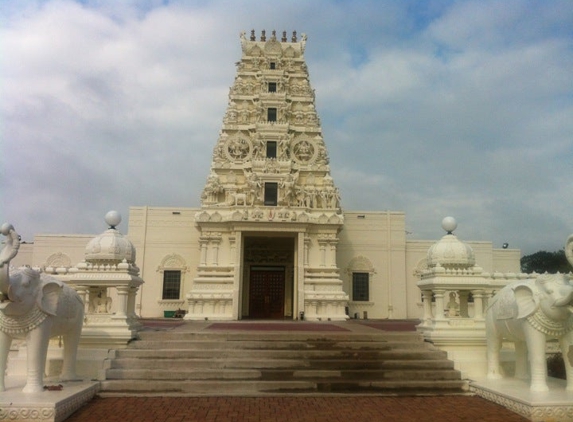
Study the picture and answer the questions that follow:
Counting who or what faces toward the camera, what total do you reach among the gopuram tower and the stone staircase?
2

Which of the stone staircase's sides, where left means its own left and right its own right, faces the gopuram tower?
back

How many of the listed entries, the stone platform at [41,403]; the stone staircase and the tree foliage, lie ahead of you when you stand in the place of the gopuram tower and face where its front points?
2

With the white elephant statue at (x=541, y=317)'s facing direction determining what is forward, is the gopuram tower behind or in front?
behind

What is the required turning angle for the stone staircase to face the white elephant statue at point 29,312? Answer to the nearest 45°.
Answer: approximately 45° to its right

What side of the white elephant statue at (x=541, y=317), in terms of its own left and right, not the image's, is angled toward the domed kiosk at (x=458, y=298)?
back

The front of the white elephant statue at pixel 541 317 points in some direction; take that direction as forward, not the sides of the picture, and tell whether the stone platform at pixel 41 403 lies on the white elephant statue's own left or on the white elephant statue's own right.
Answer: on the white elephant statue's own right

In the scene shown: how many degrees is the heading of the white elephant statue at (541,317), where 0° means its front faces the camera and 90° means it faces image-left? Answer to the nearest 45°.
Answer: approximately 315°

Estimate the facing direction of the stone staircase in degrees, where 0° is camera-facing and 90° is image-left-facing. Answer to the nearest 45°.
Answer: approximately 0°
